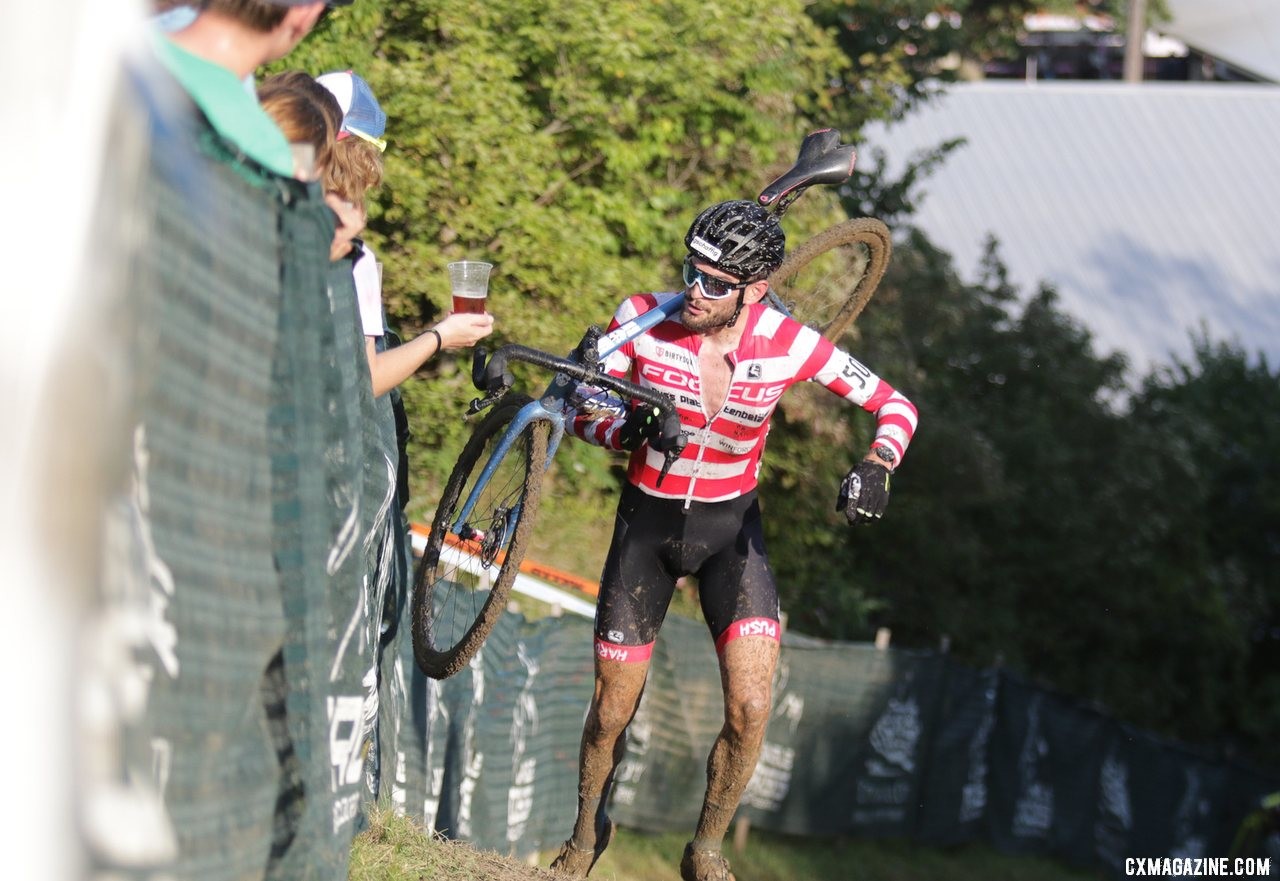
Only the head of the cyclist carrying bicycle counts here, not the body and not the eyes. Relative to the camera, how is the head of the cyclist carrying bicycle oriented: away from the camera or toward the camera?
toward the camera

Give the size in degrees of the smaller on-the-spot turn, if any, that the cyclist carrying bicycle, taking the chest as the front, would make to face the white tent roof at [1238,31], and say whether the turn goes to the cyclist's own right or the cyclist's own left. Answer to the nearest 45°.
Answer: approximately 180°

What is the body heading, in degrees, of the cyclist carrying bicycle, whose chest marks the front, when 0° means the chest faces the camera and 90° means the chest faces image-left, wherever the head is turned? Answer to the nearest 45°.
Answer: approximately 0°

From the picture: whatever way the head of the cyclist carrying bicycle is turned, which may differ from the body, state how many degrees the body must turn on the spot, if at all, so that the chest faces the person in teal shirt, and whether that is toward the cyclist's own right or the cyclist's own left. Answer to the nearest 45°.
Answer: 0° — they already face them

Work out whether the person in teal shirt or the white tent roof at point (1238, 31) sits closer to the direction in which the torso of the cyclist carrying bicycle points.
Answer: the person in teal shirt
